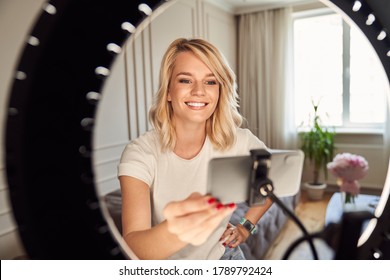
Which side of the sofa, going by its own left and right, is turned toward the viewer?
front

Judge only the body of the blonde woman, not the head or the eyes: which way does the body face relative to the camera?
toward the camera

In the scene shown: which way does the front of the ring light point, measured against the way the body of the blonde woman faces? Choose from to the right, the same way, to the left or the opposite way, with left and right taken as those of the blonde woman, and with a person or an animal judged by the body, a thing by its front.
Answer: the opposite way

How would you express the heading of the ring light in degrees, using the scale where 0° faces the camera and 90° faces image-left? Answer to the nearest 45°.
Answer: approximately 180°
